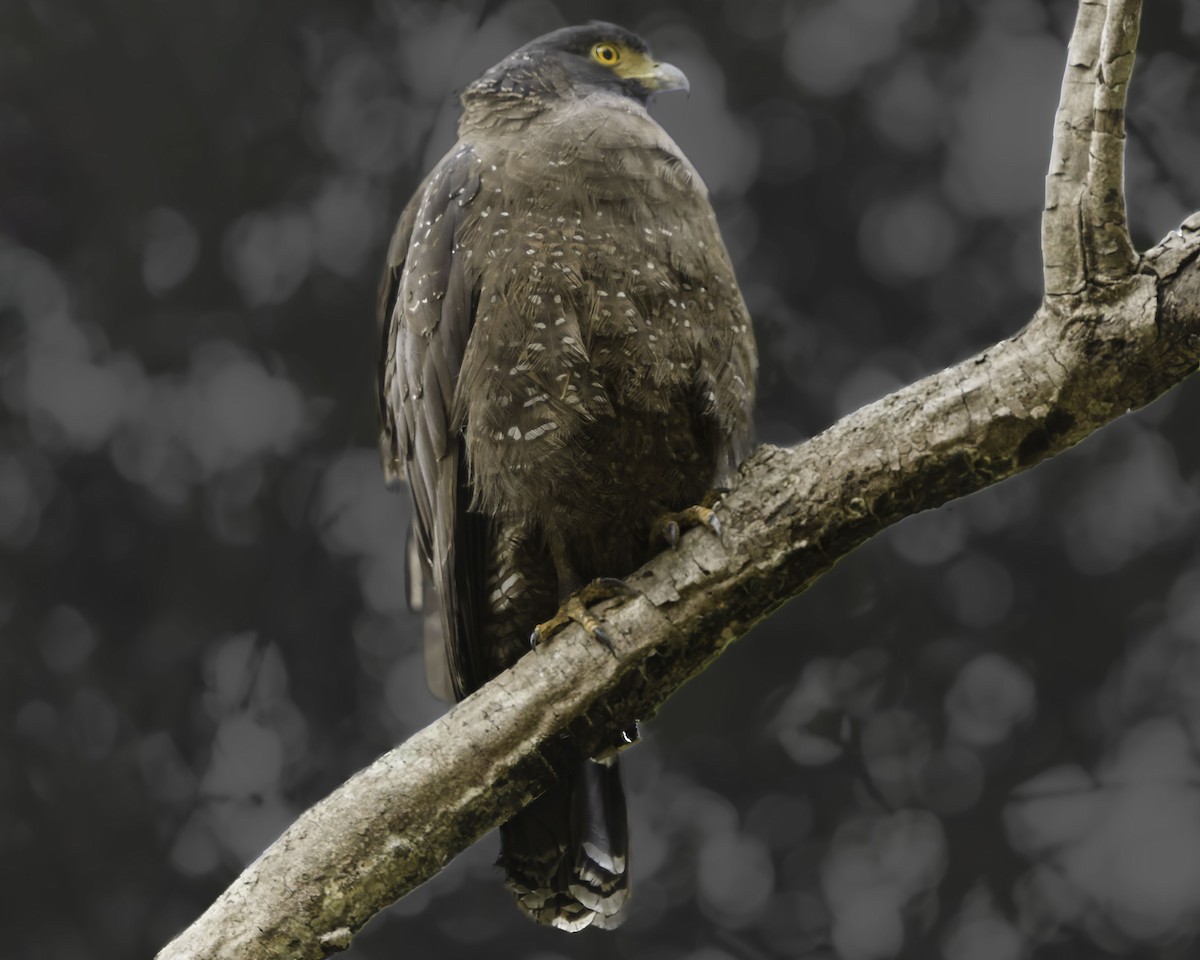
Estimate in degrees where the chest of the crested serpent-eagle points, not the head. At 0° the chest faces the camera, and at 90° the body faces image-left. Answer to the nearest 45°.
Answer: approximately 315°
